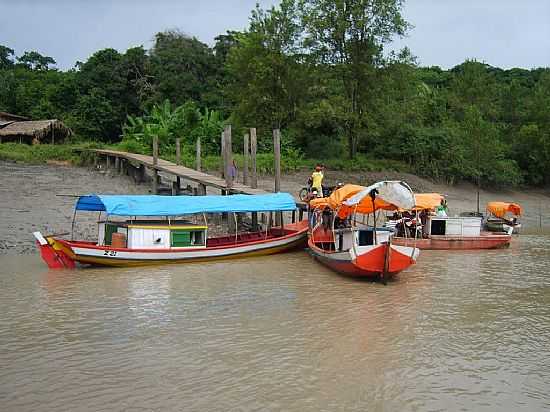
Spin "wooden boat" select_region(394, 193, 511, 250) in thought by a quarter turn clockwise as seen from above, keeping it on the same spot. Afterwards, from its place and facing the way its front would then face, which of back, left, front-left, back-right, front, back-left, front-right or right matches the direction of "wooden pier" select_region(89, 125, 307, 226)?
right

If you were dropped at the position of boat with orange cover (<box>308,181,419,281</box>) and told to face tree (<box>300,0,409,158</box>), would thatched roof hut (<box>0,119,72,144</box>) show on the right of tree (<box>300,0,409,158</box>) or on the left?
left

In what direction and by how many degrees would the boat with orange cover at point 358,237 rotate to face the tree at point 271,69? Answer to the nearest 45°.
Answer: approximately 135° to its left

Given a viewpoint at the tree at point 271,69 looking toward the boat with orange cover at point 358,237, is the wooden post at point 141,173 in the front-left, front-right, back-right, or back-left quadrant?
front-right

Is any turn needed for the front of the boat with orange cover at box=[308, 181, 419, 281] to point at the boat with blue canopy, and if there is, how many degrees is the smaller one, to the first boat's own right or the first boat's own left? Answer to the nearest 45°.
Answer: approximately 135° to the first boat's own right

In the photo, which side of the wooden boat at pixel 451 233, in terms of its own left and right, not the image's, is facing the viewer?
right

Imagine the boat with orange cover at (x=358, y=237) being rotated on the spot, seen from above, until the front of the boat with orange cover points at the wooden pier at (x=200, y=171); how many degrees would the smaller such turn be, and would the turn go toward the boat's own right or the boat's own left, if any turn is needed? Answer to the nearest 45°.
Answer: approximately 180°

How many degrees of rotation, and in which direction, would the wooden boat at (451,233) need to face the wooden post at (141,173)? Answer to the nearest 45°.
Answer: approximately 180°

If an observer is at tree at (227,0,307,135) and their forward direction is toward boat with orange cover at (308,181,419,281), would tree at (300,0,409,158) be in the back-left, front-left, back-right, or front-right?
front-left

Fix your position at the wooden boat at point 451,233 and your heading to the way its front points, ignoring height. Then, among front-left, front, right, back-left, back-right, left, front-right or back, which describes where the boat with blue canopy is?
back-right

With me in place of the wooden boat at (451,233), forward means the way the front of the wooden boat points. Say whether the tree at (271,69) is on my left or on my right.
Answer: on my left

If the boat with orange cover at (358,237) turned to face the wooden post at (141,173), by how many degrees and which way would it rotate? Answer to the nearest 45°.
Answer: approximately 180°

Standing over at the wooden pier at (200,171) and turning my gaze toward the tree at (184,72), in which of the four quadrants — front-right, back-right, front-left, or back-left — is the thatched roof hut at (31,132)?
front-left

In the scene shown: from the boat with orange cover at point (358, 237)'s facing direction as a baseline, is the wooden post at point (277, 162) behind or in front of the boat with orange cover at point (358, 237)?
behind

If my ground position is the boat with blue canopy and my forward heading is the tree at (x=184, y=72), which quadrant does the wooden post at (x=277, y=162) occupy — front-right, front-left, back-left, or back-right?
front-right

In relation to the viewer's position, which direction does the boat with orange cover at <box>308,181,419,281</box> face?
facing the viewer and to the right of the viewer
